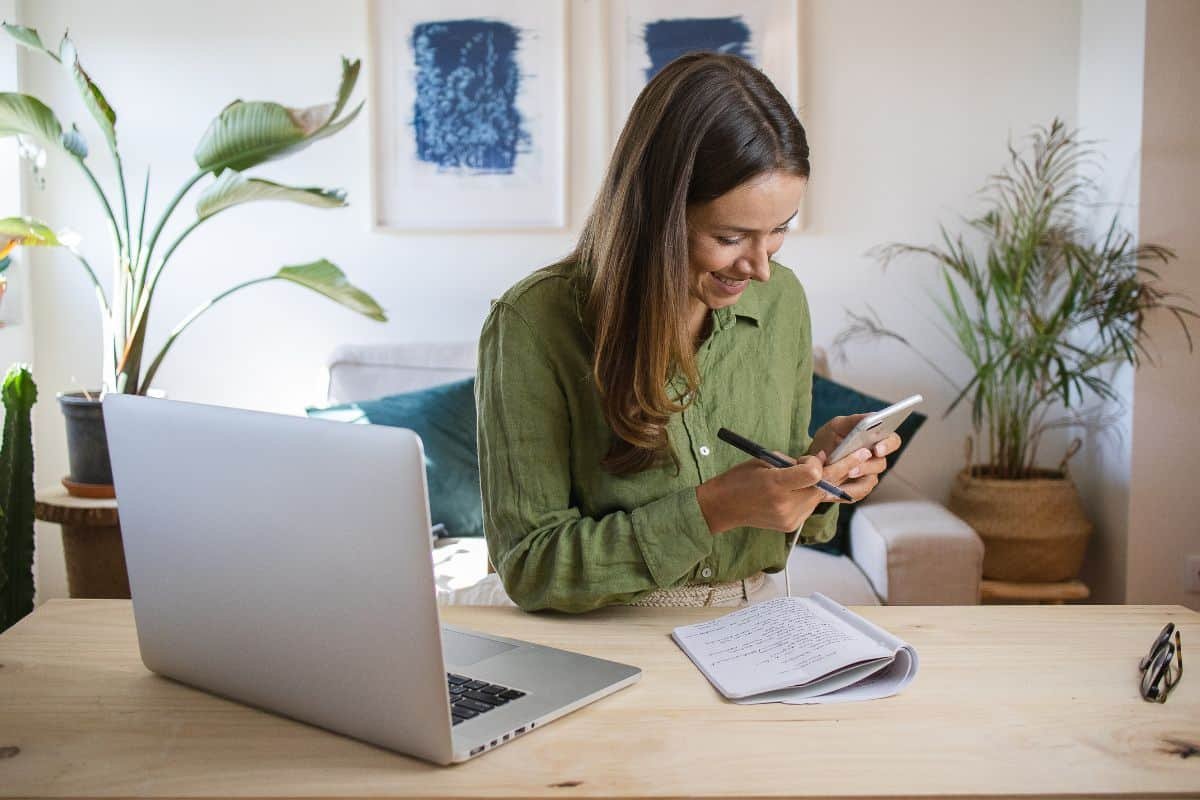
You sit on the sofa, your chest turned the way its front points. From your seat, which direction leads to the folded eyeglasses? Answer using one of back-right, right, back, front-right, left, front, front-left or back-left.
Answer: front

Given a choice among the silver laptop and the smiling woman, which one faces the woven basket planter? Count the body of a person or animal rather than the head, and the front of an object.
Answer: the silver laptop

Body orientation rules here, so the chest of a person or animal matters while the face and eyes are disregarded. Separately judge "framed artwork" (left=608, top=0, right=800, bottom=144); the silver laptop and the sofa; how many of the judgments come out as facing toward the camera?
2

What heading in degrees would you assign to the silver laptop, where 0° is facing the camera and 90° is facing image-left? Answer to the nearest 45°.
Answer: approximately 225°

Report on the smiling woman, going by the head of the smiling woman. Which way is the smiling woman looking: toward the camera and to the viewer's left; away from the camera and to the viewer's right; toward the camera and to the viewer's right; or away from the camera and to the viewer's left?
toward the camera and to the viewer's right

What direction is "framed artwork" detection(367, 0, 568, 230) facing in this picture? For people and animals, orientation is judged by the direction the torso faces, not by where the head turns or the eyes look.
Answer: toward the camera

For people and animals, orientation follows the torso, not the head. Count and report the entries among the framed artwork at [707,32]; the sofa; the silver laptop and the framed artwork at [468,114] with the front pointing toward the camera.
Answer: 3

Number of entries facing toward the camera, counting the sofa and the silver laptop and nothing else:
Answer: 1

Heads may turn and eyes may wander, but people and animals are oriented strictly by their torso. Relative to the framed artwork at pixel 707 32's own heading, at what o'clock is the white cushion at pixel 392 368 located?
The white cushion is roughly at 2 o'clock from the framed artwork.

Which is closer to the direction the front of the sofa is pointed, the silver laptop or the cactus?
the silver laptop

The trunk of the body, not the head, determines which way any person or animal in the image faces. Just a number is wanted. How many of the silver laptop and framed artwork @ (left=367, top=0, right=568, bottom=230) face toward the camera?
1

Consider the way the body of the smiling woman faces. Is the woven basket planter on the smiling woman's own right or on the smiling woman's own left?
on the smiling woman's own left

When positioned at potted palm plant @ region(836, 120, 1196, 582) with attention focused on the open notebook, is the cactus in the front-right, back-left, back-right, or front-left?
front-right

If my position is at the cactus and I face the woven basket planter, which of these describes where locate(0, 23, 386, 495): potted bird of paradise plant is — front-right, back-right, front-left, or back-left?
front-left

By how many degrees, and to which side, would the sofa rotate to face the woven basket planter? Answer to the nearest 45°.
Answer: approximately 135° to its left

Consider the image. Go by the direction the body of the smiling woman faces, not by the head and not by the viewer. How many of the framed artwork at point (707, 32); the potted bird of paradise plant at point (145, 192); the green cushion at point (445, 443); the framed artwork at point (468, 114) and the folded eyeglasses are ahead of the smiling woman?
1

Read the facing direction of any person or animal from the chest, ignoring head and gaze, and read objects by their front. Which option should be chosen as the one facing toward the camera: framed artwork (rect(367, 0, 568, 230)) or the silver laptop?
the framed artwork

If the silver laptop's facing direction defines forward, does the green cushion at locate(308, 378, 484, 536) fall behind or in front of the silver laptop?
in front

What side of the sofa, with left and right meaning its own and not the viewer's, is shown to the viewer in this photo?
front
